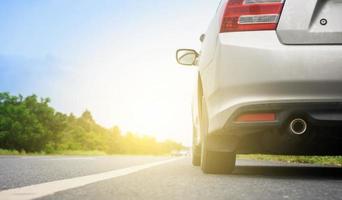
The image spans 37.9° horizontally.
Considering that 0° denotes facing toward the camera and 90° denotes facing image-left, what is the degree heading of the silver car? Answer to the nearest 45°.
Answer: approximately 180°
